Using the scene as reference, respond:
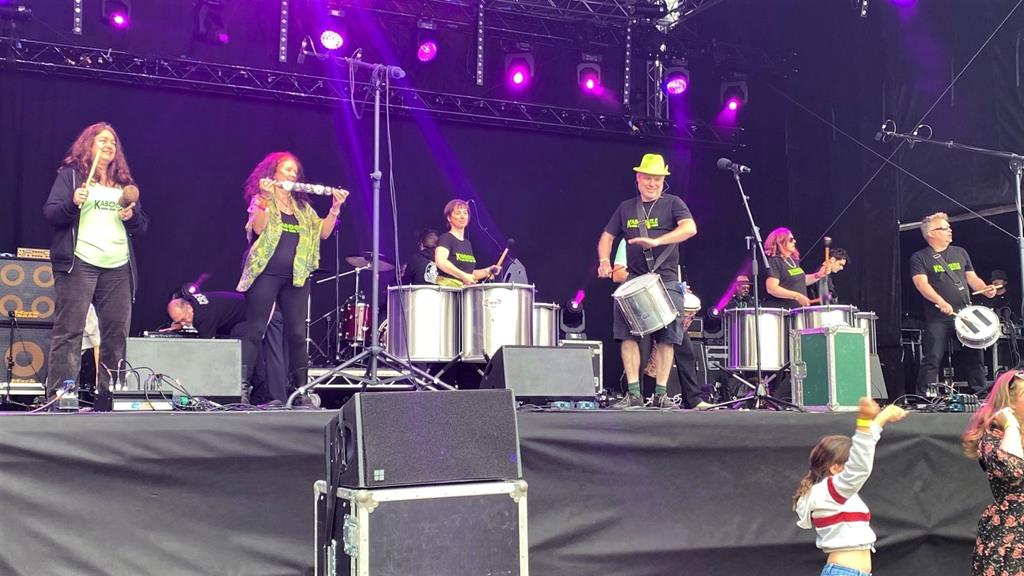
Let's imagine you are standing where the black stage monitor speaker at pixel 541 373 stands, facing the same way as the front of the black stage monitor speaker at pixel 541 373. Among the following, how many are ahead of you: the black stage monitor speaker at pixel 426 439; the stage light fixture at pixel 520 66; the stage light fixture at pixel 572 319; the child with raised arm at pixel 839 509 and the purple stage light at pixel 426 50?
3

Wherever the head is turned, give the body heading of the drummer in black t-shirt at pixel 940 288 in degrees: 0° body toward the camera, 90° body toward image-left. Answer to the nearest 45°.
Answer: approximately 315°

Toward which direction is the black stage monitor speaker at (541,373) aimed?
away from the camera

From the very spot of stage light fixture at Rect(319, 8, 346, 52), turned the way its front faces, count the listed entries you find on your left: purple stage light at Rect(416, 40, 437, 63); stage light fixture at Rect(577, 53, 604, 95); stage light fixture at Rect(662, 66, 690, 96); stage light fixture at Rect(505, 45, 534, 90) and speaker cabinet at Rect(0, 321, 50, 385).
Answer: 4

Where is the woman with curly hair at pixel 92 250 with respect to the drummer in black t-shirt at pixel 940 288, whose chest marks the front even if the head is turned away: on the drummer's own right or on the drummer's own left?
on the drummer's own right
